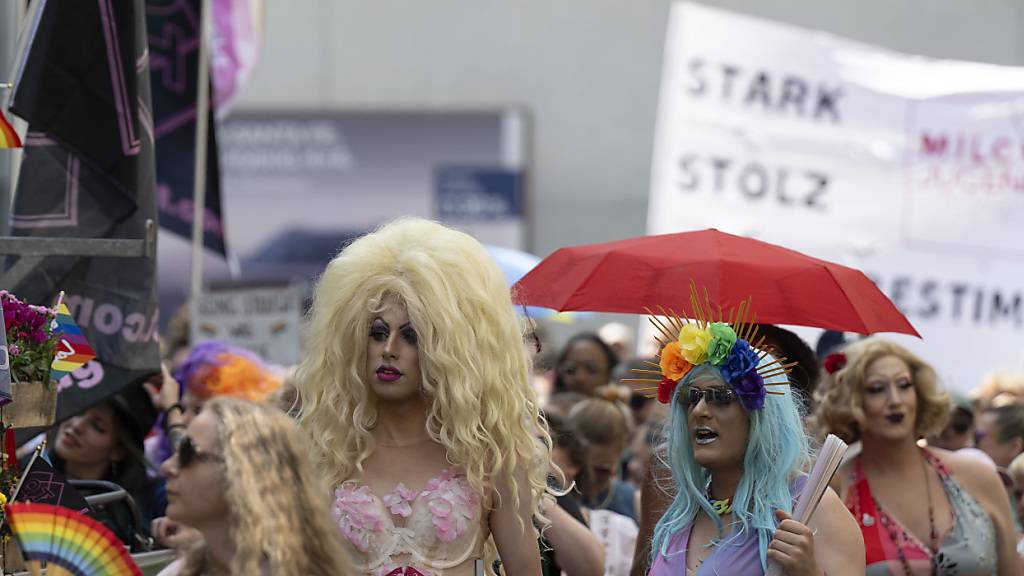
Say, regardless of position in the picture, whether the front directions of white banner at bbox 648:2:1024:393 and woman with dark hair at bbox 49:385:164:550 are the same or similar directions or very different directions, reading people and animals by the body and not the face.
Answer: same or similar directions

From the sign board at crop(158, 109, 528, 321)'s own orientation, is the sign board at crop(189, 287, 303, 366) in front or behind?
in front

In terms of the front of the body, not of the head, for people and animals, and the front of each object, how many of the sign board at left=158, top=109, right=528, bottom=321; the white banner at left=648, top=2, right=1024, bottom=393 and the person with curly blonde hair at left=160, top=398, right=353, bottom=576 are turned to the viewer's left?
1

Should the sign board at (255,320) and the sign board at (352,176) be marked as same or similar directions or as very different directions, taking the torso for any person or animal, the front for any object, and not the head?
same or similar directions

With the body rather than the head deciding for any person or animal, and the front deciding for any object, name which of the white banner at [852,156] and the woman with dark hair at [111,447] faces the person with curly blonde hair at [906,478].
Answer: the white banner

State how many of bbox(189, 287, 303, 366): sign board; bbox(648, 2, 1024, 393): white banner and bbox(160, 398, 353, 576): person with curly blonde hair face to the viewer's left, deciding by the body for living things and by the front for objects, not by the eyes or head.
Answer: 1

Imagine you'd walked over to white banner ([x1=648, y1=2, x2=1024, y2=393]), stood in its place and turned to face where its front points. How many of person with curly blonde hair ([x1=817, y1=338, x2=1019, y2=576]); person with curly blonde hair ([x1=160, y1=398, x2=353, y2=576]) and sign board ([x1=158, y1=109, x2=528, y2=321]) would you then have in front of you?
2

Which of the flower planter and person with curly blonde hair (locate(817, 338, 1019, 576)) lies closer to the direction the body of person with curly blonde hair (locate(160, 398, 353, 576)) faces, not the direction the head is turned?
the flower planter

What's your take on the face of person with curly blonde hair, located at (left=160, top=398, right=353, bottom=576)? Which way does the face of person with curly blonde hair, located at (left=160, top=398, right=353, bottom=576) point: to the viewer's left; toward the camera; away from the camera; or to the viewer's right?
to the viewer's left

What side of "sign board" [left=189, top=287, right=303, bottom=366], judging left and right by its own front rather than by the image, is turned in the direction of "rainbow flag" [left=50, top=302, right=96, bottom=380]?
front

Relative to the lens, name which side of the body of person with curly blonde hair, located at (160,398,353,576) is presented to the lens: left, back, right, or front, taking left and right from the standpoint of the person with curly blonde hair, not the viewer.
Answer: left

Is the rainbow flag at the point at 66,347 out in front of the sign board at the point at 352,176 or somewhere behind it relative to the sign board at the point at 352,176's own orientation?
in front

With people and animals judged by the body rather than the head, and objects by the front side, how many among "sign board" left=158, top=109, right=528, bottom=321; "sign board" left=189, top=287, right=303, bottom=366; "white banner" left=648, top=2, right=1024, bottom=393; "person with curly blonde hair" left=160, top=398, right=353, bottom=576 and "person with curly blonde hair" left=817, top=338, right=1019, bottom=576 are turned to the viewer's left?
1

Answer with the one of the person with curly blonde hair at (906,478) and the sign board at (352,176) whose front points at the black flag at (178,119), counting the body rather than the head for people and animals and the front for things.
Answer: the sign board

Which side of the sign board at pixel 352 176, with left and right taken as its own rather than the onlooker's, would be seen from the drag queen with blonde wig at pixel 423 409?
front

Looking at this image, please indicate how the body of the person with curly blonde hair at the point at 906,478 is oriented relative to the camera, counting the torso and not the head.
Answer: toward the camera

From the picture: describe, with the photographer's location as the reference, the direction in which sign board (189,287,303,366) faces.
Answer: facing the viewer

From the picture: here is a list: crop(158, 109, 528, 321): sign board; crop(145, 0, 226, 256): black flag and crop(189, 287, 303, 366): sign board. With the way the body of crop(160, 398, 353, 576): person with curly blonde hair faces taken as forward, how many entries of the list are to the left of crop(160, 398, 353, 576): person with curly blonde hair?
0

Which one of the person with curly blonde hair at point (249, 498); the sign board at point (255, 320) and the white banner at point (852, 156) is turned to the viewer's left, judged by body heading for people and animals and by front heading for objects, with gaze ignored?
the person with curly blonde hair

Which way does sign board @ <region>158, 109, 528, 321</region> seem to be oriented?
toward the camera

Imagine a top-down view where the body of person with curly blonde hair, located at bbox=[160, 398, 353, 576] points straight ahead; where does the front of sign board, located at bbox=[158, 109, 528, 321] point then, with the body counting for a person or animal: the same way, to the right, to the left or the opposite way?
to the left

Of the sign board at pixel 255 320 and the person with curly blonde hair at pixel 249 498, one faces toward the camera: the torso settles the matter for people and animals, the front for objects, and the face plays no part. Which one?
the sign board
